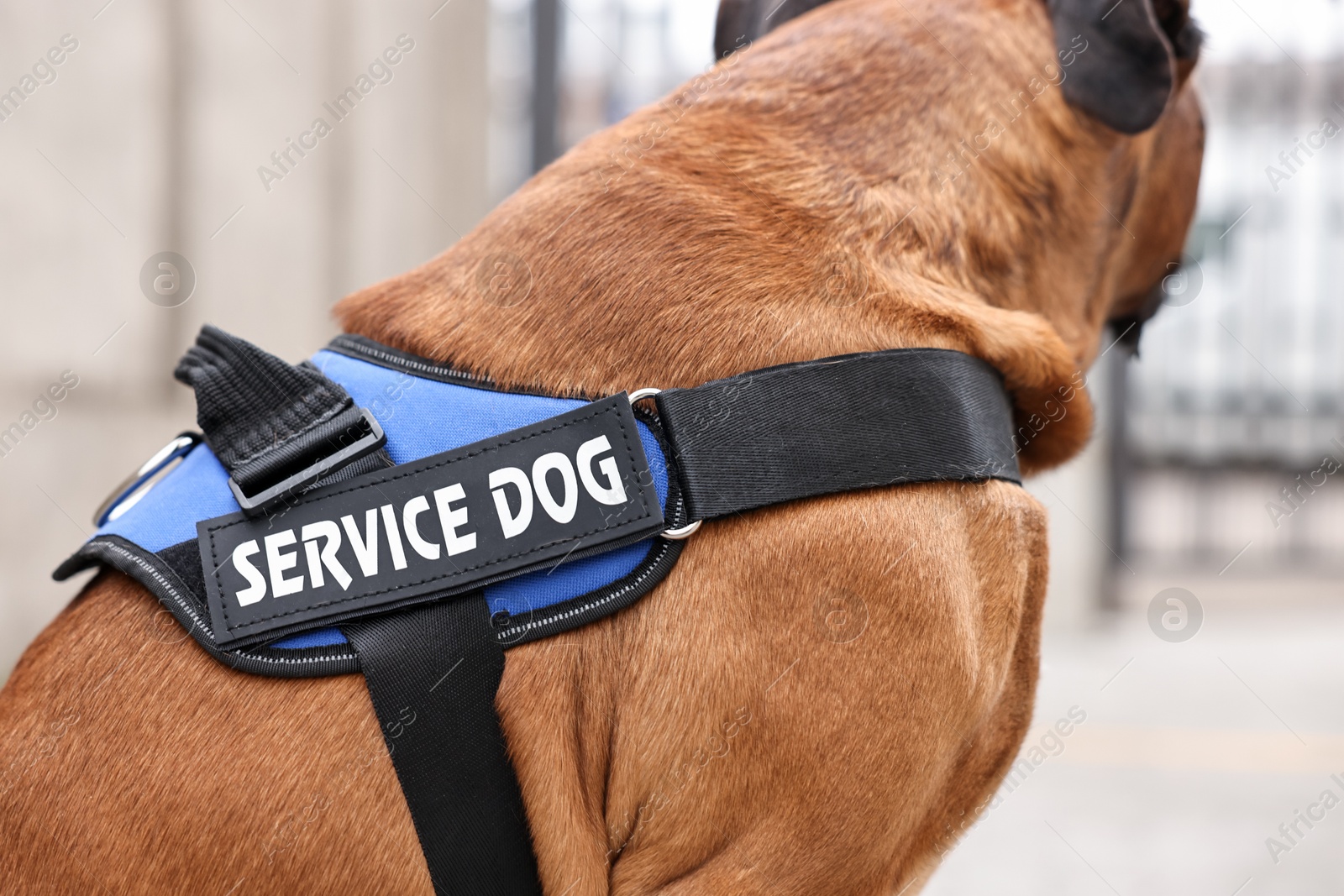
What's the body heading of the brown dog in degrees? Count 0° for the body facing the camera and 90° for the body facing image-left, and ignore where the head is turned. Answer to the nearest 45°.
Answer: approximately 270°
